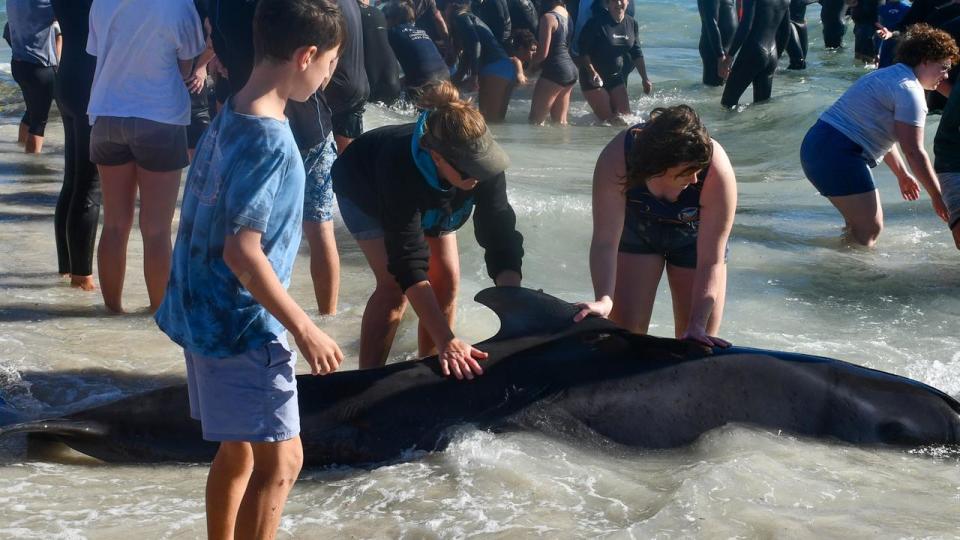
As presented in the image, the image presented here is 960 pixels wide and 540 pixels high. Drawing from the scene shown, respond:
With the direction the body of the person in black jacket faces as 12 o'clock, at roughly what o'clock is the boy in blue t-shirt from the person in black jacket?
The boy in blue t-shirt is roughly at 2 o'clock from the person in black jacket.

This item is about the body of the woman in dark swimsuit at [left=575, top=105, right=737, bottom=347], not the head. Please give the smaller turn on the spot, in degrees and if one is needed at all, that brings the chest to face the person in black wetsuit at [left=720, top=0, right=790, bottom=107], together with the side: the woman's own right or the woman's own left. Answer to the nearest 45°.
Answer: approximately 180°

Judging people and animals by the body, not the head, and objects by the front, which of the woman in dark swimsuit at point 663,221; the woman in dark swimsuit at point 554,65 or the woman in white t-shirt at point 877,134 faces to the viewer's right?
the woman in white t-shirt

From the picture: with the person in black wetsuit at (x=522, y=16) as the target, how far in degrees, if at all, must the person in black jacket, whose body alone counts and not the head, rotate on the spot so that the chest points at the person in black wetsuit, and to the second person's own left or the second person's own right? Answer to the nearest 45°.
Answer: approximately 135° to the second person's own left

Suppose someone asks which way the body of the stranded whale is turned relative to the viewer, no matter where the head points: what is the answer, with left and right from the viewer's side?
facing to the right of the viewer

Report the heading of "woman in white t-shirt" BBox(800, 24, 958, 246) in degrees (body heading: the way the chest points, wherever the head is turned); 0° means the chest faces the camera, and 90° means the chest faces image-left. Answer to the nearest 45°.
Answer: approximately 270°

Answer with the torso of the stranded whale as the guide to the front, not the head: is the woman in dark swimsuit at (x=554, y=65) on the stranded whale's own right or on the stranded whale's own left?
on the stranded whale's own left

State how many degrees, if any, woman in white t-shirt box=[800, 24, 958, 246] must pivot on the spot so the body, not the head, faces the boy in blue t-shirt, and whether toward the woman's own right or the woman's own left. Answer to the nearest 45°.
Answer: approximately 90° to the woman's own right

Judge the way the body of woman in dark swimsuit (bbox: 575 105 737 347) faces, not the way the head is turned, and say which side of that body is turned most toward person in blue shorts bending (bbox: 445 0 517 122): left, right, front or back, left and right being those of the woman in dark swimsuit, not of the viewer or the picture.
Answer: back
